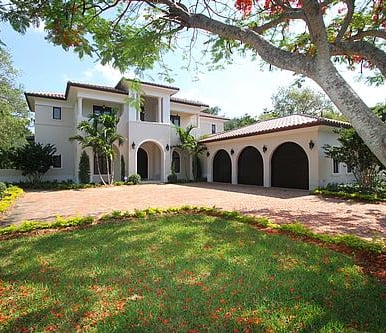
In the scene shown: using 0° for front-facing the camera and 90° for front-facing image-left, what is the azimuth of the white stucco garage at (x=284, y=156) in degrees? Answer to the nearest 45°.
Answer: approximately 45°

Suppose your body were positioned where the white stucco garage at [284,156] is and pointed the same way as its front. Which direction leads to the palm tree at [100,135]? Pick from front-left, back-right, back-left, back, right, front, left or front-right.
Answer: front-right

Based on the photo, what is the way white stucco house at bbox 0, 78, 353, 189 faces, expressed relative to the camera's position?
facing the viewer and to the right of the viewer

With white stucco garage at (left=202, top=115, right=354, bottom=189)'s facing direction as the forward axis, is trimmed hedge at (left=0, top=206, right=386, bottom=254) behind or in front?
in front

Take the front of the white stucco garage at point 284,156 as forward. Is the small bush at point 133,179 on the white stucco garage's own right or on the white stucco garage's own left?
on the white stucco garage's own right
